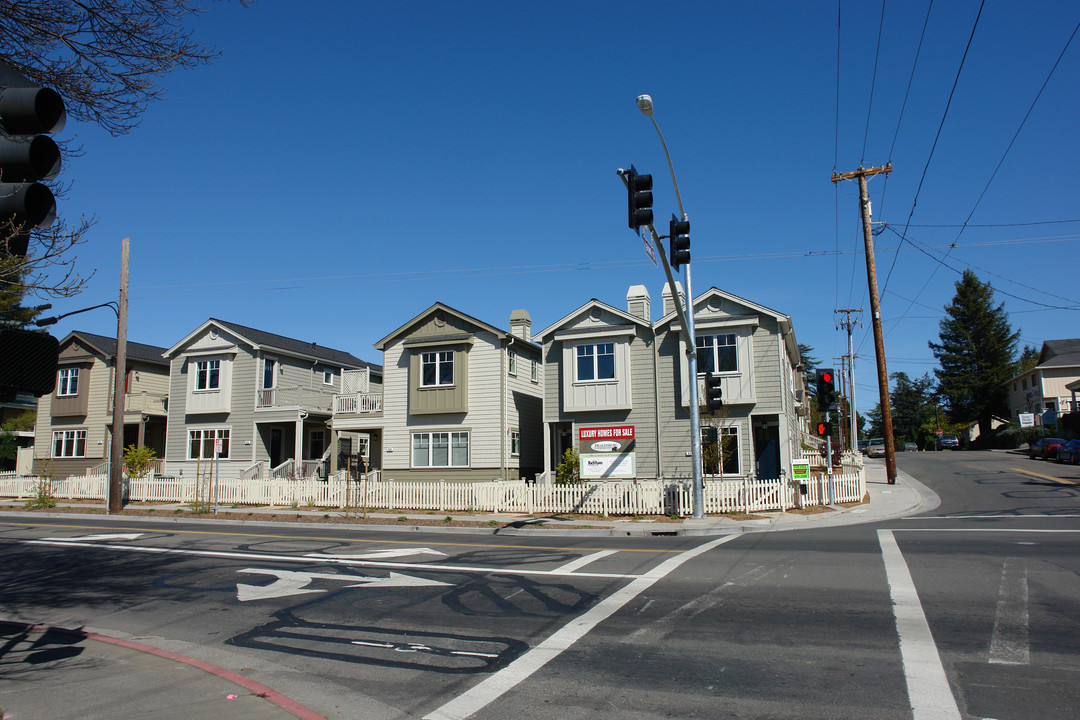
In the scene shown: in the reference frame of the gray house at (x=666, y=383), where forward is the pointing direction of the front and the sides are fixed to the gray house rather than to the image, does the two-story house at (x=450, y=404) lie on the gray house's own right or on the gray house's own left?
on the gray house's own right

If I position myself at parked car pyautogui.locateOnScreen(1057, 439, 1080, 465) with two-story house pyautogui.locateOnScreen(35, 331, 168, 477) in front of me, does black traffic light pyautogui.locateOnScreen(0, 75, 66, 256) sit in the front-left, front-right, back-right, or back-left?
front-left

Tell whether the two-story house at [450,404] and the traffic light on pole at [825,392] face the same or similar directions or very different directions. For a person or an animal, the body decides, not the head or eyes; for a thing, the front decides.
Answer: same or similar directions

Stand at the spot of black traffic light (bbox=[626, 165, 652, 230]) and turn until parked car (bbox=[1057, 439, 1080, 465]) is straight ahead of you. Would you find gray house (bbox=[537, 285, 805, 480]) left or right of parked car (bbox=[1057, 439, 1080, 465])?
left

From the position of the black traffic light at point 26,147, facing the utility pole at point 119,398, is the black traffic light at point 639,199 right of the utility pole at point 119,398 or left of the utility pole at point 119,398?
right

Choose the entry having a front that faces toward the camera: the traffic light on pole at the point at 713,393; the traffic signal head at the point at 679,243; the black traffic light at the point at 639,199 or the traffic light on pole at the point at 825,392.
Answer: the traffic light on pole at the point at 825,392

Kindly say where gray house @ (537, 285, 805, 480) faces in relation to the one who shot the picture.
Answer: facing the viewer

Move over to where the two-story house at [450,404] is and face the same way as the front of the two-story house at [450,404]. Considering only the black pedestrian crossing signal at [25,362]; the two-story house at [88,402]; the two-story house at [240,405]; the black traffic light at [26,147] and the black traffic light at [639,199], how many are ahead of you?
3

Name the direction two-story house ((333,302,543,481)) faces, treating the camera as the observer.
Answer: facing the viewer

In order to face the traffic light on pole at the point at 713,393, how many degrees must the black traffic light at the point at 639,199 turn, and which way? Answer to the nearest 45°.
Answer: approximately 90° to its left

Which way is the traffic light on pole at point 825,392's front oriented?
toward the camera
